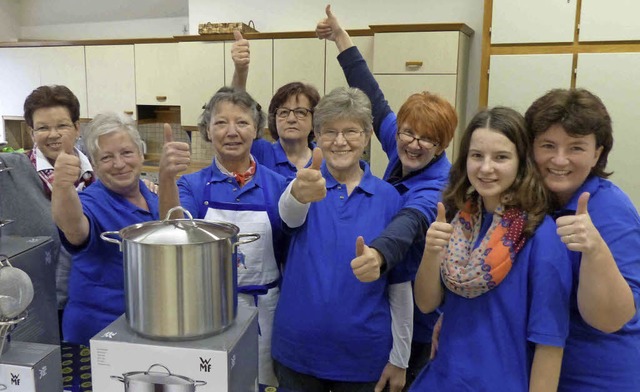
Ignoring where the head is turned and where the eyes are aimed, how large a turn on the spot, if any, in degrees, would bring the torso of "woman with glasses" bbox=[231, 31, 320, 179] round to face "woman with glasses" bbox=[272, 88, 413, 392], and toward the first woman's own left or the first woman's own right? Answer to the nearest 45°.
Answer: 0° — they already face them

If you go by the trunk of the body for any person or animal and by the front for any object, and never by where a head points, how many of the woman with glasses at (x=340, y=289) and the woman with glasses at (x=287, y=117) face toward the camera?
2

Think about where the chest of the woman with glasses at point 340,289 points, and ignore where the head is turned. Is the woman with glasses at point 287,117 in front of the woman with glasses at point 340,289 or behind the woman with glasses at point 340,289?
behind

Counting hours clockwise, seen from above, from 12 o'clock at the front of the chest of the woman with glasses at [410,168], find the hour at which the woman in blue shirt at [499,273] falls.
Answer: The woman in blue shirt is roughly at 10 o'clock from the woman with glasses.

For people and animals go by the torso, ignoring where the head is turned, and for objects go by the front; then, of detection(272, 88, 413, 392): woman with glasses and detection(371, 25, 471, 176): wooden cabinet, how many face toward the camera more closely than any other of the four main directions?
2

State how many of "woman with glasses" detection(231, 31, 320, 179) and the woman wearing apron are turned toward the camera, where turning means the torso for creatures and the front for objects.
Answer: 2

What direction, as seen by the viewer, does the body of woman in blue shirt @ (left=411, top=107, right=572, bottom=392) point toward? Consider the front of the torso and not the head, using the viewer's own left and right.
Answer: facing the viewer and to the left of the viewer

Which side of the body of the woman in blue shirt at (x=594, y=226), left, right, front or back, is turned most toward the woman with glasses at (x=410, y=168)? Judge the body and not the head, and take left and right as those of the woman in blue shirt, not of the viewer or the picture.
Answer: right

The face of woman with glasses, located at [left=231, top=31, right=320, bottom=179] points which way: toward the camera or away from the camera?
toward the camera

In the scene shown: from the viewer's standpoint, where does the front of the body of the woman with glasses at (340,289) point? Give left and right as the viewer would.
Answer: facing the viewer

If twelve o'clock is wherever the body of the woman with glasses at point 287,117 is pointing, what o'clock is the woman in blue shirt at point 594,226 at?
The woman in blue shirt is roughly at 11 o'clock from the woman with glasses.

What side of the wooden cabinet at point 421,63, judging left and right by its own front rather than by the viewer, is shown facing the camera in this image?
front

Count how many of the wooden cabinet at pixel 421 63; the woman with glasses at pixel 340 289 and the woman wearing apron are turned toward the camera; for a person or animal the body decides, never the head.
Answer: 3
